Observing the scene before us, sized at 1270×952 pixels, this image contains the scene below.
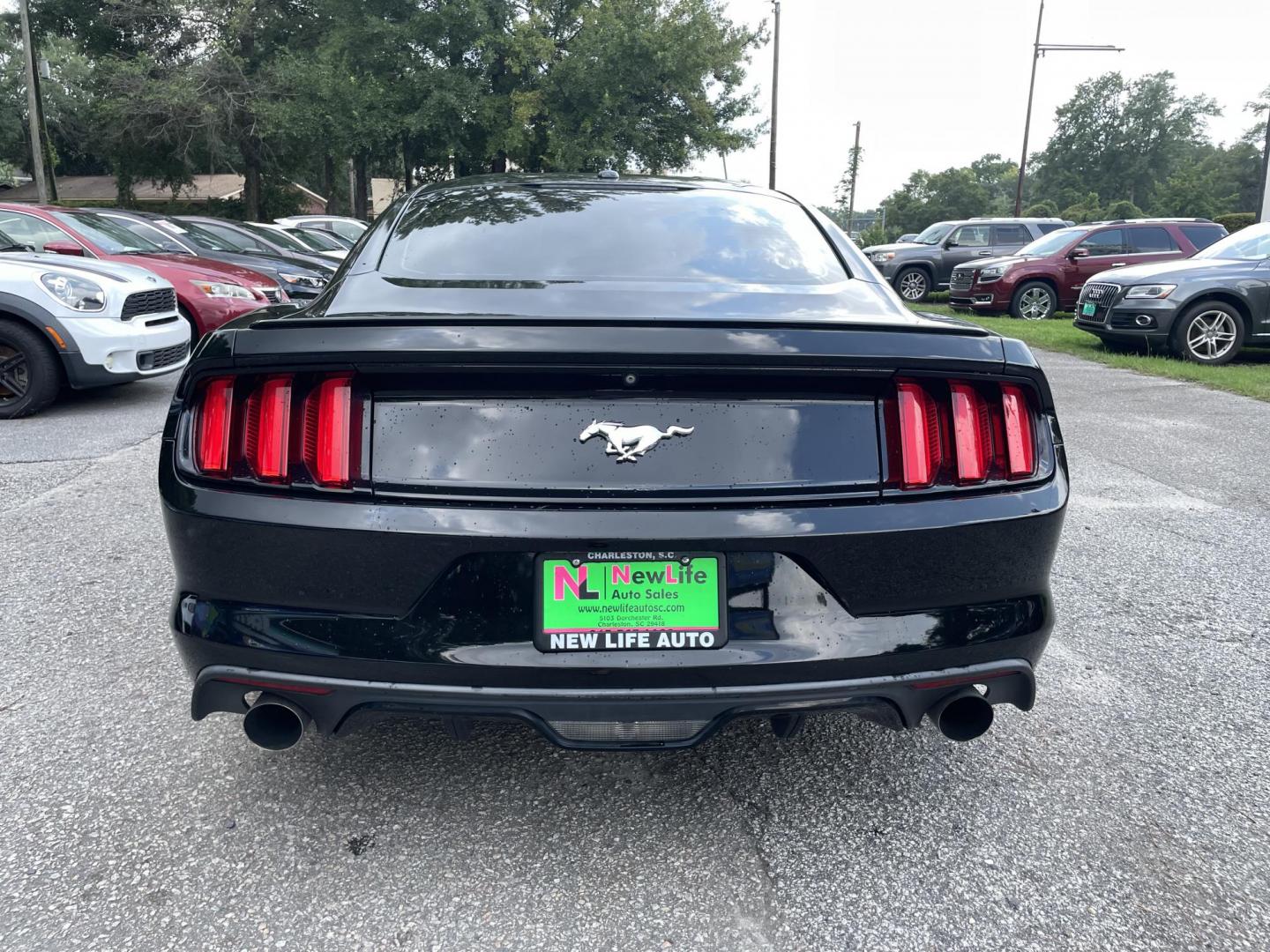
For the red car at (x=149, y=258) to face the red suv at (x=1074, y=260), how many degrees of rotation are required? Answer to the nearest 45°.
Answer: approximately 45° to its left

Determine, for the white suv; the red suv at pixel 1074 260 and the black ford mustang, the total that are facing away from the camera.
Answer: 1

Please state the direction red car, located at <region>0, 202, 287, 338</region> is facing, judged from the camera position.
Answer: facing the viewer and to the right of the viewer

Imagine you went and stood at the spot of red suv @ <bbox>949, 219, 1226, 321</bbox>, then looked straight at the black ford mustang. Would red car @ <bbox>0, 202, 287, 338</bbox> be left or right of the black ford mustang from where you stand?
right

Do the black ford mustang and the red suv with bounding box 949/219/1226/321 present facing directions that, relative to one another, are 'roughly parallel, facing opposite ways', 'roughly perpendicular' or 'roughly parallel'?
roughly perpendicular

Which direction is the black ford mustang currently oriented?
away from the camera

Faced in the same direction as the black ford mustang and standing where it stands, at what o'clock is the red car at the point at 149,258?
The red car is roughly at 11 o'clock from the black ford mustang.

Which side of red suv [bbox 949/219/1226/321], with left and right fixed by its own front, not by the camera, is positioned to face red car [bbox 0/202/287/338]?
front

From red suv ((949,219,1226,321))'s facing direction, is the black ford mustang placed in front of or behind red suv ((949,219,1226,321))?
in front

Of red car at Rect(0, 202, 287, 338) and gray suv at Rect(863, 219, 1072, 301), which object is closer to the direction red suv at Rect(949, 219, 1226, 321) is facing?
the red car

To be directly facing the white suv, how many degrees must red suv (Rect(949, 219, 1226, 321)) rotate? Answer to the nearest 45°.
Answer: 0° — it already faces it

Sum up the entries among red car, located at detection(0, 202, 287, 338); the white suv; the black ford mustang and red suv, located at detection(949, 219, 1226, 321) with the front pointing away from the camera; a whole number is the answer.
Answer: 1

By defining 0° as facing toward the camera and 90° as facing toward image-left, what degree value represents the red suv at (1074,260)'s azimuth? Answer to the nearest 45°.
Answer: approximately 45°

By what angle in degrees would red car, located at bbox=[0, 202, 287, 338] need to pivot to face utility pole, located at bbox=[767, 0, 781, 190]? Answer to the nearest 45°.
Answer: approximately 90° to its left

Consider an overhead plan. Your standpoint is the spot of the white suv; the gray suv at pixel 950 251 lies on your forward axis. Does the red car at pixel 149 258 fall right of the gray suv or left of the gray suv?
left
